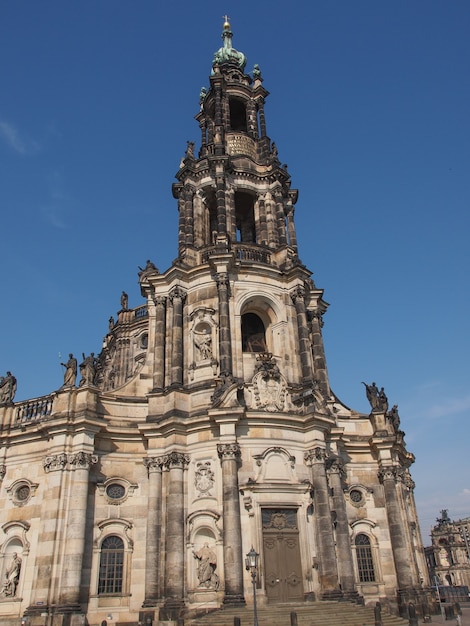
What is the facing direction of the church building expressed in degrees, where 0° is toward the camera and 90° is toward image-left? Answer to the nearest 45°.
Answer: approximately 315°
